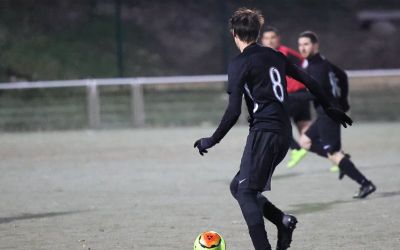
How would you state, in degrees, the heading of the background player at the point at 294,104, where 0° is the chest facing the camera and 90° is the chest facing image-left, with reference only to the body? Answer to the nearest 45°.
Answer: approximately 45°

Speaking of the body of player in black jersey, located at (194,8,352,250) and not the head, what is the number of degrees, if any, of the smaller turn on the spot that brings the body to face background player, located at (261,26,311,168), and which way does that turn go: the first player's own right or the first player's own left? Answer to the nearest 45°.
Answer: approximately 45° to the first player's own right

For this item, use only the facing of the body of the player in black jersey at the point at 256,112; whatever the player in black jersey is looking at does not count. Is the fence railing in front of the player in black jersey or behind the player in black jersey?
in front

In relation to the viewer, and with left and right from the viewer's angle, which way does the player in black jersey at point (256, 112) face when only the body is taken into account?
facing away from the viewer and to the left of the viewer

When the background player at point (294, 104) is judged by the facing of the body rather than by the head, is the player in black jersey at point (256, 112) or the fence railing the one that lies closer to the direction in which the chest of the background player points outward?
the player in black jersey

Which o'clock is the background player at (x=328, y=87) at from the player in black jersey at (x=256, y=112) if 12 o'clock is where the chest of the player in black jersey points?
The background player is roughly at 2 o'clock from the player in black jersey.
